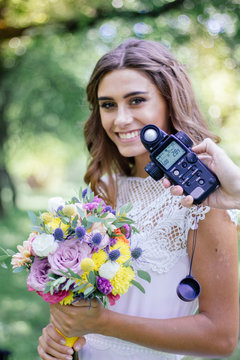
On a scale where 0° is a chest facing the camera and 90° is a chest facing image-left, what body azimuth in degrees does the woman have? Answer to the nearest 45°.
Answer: approximately 45°

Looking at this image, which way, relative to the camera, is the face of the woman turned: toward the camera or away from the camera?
toward the camera
